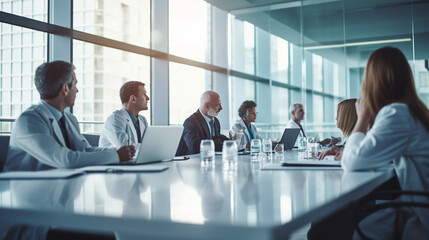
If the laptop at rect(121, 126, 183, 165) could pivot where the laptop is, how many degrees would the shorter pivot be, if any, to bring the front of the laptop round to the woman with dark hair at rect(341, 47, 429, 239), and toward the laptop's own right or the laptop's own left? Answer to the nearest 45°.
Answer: approximately 180°

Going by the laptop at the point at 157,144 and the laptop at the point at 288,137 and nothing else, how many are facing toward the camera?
0

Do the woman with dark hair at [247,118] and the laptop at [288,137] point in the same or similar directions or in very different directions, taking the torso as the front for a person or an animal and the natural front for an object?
very different directions

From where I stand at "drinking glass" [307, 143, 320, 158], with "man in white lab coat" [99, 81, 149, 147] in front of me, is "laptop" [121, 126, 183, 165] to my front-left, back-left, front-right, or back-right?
front-left

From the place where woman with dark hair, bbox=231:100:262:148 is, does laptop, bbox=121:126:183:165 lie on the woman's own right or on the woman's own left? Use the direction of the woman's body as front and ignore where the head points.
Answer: on the woman's own right

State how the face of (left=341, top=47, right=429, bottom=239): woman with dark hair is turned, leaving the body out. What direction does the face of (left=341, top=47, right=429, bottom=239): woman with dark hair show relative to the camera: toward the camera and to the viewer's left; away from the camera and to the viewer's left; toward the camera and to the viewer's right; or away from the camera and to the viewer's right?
away from the camera and to the viewer's left

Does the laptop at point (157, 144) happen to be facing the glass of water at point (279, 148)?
no

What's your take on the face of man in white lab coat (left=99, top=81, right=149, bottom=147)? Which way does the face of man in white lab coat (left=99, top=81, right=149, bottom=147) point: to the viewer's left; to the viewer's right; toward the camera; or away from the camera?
to the viewer's right
